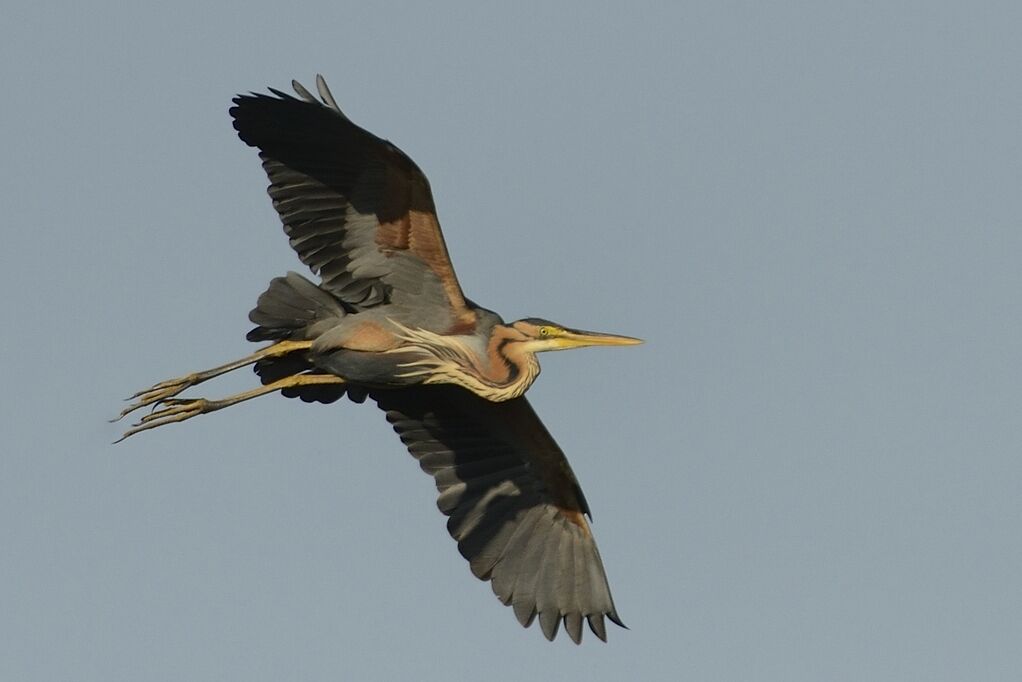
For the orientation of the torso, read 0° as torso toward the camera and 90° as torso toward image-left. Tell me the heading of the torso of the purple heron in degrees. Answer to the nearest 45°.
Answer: approximately 270°
